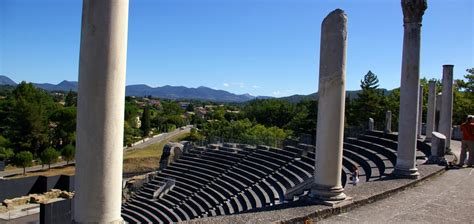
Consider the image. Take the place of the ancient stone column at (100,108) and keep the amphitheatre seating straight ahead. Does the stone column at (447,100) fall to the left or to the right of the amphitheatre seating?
right

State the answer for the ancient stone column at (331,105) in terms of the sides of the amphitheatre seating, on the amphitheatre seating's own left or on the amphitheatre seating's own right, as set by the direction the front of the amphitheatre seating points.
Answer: on the amphitheatre seating's own left

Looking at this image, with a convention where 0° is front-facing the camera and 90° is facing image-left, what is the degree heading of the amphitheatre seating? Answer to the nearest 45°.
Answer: approximately 45°

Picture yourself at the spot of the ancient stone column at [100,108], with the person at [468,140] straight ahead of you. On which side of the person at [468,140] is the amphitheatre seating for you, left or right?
left
